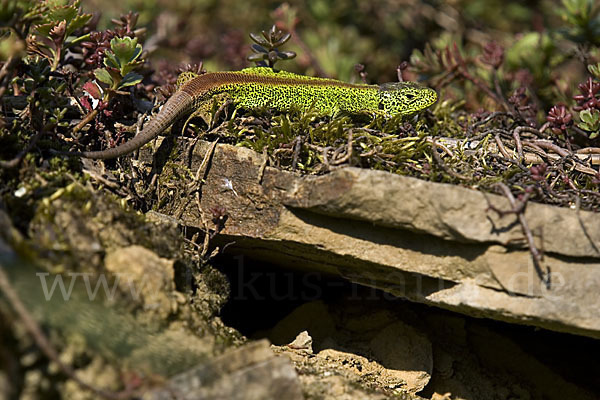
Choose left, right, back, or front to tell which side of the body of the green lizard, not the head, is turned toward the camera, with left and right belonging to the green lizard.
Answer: right
